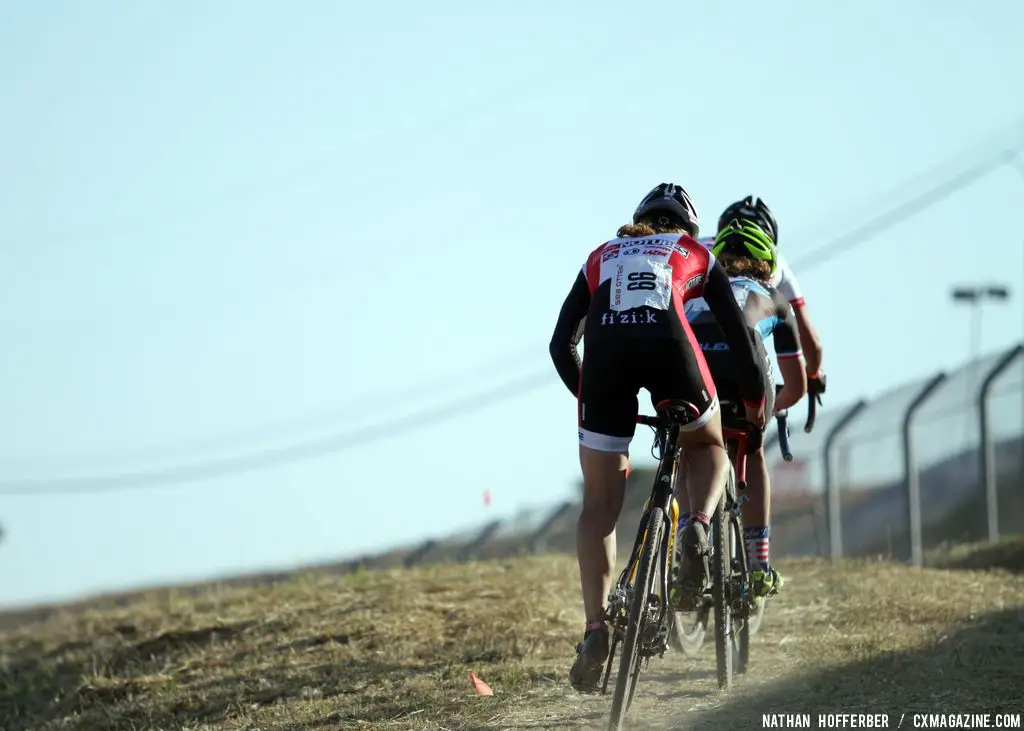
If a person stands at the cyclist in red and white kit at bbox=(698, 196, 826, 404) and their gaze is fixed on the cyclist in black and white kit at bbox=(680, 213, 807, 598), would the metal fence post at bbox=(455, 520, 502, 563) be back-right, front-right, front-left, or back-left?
back-right

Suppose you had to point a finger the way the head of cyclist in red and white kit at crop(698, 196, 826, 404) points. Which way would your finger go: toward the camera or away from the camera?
away from the camera

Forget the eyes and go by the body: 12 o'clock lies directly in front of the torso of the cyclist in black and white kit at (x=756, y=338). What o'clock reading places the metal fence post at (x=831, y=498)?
The metal fence post is roughly at 12 o'clock from the cyclist in black and white kit.

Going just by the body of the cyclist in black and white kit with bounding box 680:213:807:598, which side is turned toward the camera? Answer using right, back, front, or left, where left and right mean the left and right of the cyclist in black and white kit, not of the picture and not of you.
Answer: back

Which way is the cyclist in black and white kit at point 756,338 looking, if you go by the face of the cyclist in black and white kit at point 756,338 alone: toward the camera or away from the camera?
away from the camera

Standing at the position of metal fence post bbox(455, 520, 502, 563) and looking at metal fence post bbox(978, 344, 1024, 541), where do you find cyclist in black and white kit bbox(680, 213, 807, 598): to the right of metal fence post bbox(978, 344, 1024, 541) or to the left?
right

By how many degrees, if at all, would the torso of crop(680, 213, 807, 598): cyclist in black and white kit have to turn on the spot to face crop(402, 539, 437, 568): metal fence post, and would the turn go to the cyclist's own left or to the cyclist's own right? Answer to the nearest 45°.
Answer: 0° — they already face it
